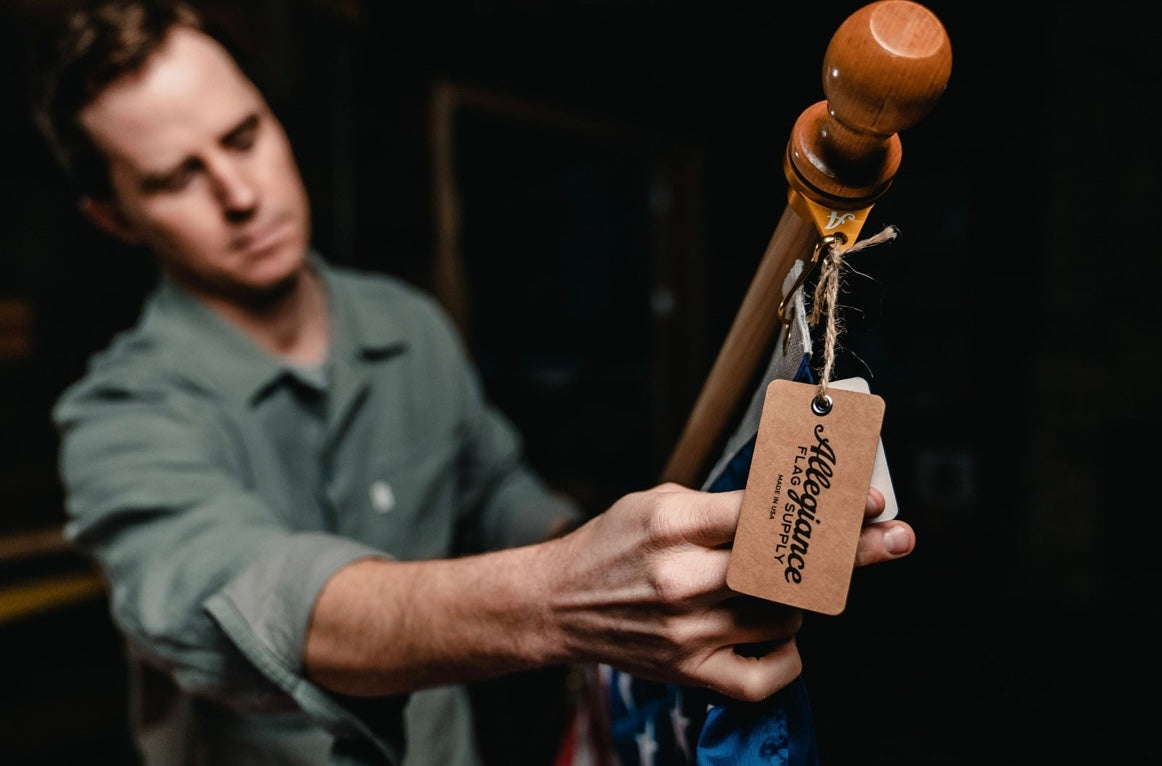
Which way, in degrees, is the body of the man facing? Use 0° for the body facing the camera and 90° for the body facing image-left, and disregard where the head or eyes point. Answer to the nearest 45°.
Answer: approximately 315°

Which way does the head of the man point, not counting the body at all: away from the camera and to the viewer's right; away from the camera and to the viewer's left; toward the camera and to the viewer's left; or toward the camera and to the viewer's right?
toward the camera and to the viewer's right
